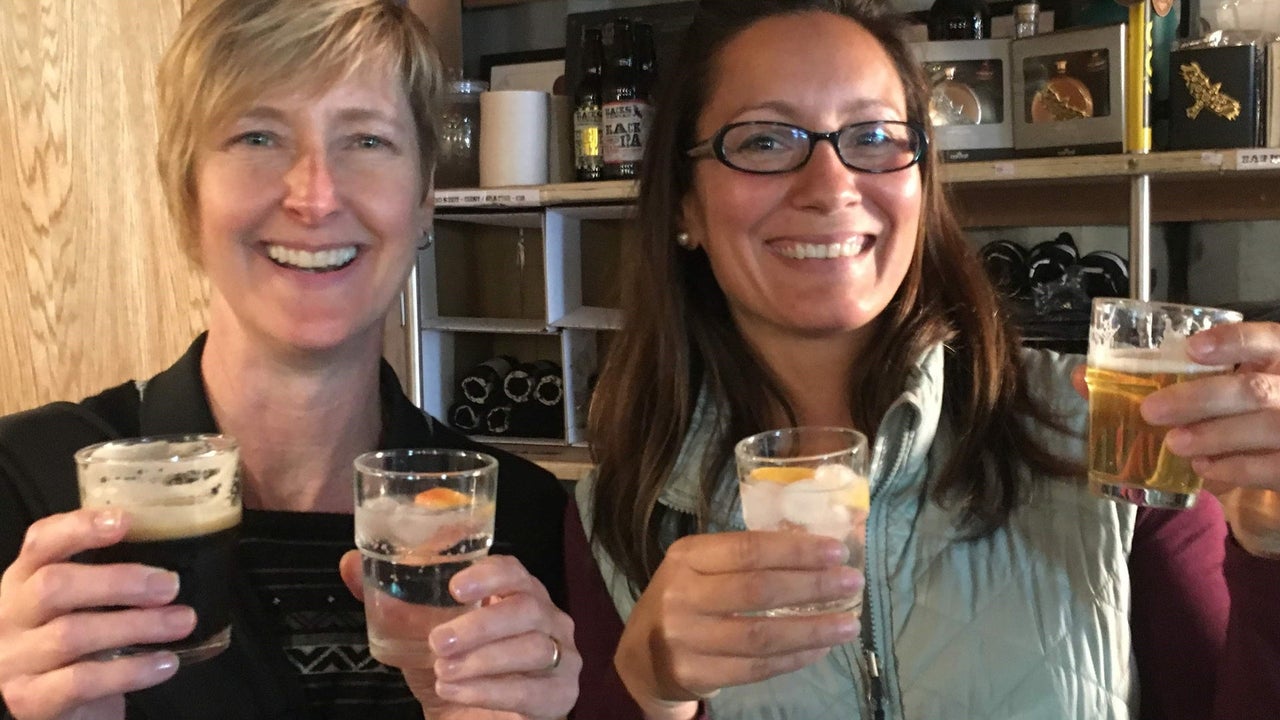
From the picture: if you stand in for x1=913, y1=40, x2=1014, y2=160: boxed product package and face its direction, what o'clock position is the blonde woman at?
The blonde woman is roughly at 1 o'clock from the boxed product package.

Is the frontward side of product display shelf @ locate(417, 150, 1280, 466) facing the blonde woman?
yes

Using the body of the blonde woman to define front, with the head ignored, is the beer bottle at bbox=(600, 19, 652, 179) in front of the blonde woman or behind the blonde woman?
behind

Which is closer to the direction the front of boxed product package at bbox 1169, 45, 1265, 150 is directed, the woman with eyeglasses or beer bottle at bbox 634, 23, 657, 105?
the woman with eyeglasses

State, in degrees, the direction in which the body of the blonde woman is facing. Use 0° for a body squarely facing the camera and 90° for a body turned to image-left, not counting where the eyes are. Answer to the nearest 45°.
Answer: approximately 0°

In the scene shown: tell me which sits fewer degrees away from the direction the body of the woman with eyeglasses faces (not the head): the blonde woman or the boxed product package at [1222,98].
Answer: the blonde woman

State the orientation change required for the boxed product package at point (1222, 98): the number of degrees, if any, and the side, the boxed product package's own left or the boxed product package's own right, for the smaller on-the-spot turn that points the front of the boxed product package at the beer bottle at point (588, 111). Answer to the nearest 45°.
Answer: approximately 90° to the boxed product package's own right

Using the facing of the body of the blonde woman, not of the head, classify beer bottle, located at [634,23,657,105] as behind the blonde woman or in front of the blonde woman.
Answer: behind
